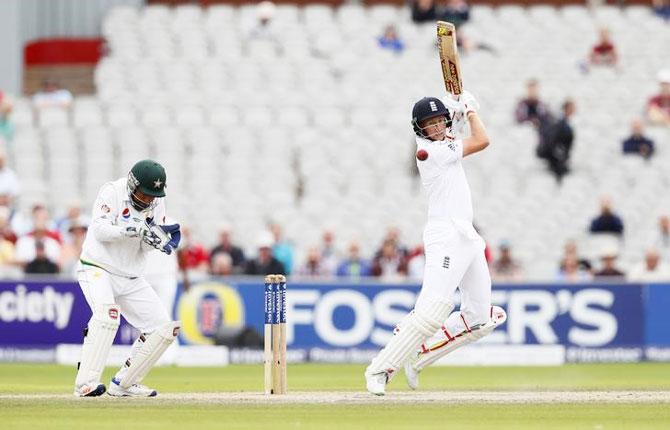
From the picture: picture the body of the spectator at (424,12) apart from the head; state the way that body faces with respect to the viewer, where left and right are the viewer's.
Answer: facing the viewer

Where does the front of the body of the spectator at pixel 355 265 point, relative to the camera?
toward the camera

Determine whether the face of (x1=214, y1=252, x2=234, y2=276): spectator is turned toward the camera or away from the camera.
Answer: toward the camera

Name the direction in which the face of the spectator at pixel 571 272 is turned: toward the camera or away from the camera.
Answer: toward the camera

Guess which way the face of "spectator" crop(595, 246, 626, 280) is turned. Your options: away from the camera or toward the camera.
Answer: toward the camera

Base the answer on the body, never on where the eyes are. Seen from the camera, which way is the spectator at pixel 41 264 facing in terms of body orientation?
toward the camera

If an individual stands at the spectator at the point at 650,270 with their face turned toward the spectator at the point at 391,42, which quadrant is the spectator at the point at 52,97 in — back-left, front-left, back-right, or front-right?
front-left

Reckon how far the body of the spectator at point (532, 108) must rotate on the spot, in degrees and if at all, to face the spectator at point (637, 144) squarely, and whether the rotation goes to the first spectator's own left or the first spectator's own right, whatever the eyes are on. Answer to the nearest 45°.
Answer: approximately 90° to the first spectator's own left

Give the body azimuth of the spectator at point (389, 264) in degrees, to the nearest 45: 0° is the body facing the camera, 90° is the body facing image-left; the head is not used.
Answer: approximately 0°

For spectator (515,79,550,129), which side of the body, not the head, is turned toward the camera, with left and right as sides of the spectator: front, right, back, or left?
front

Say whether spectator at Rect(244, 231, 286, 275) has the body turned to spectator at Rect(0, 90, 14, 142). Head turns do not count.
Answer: no

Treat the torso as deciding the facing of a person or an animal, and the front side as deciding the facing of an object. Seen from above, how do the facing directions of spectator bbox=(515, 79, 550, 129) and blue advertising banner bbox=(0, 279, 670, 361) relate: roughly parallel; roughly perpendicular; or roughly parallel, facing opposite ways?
roughly parallel

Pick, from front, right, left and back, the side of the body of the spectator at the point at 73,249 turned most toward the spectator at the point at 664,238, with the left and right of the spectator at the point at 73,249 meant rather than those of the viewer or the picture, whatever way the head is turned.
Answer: left

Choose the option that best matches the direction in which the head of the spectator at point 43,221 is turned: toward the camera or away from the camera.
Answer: toward the camera
